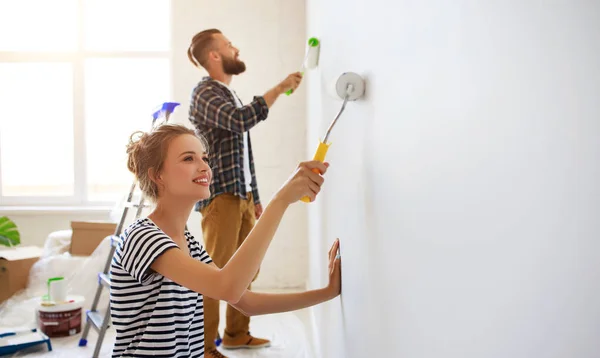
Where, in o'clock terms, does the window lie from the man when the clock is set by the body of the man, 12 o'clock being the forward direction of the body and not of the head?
The window is roughly at 8 o'clock from the man.

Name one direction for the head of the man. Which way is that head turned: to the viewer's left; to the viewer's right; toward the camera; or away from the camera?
to the viewer's right

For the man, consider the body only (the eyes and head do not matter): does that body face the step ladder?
no

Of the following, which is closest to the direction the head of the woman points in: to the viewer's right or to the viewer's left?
to the viewer's right

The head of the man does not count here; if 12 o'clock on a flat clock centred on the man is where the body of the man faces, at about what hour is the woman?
The woman is roughly at 3 o'clock from the man.

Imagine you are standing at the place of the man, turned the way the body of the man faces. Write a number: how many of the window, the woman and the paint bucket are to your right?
1

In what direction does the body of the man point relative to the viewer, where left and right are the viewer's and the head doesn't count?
facing to the right of the viewer

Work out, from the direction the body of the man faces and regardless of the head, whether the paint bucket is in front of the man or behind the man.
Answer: behind
